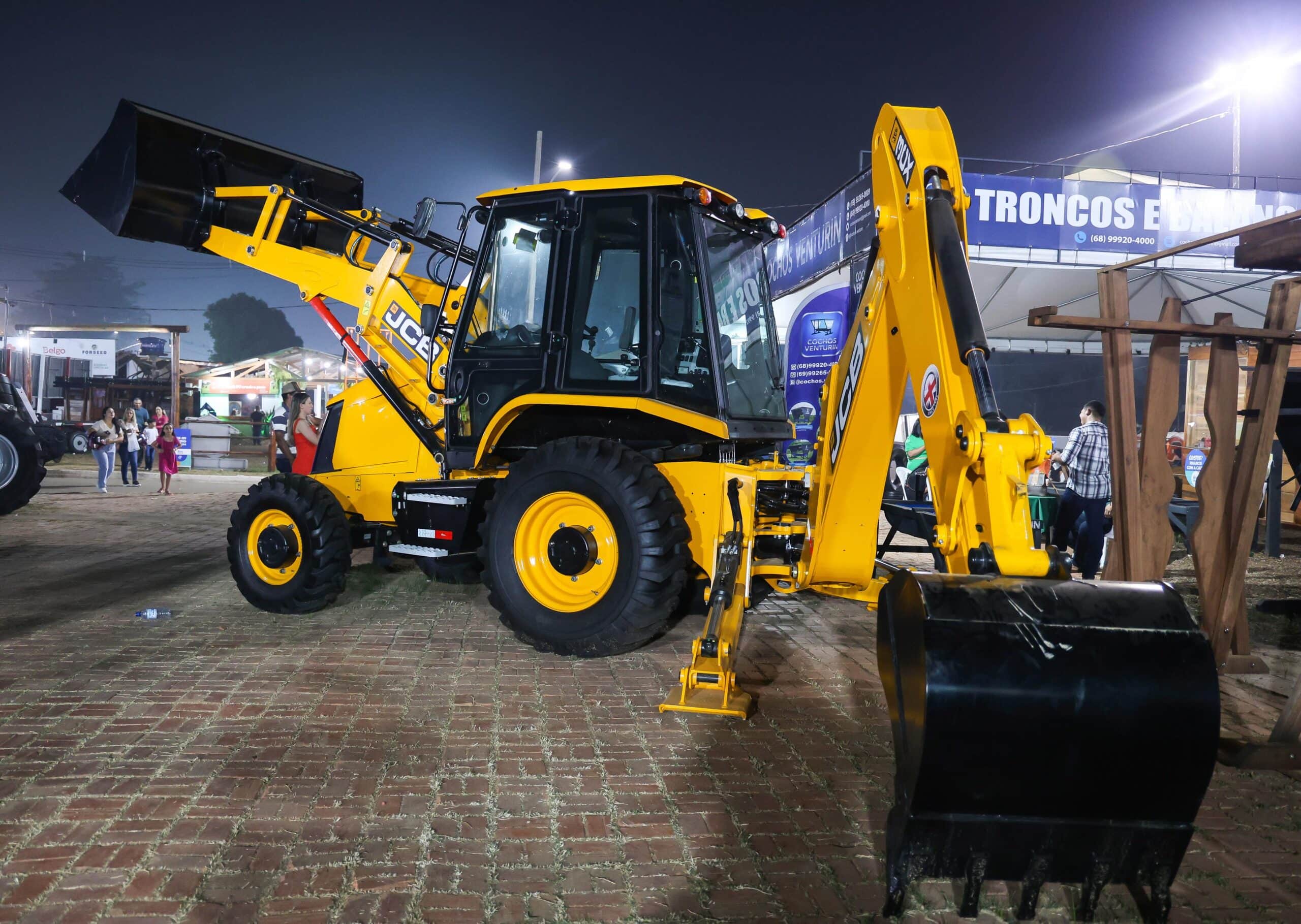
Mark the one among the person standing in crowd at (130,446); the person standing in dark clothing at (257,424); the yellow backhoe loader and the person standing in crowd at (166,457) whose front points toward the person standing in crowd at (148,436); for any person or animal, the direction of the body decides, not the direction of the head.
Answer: the yellow backhoe loader

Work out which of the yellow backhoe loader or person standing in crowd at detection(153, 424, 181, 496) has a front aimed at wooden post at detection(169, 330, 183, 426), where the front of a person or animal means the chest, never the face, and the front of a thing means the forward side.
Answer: the yellow backhoe loader

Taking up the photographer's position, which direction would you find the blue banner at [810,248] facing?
facing the viewer and to the left of the viewer

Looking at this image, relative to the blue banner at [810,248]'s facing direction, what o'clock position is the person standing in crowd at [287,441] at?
The person standing in crowd is roughly at 12 o'clock from the blue banner.

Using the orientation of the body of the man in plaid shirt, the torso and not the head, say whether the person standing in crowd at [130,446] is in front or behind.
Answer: in front

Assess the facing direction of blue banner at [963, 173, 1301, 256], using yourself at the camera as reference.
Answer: facing the viewer

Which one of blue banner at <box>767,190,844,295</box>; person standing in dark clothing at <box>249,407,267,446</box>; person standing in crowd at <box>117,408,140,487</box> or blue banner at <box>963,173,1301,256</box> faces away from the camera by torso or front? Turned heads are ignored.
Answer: person standing in dark clothing at <box>249,407,267,446</box>

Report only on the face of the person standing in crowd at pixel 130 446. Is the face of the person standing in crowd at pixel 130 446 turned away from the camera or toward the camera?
toward the camera

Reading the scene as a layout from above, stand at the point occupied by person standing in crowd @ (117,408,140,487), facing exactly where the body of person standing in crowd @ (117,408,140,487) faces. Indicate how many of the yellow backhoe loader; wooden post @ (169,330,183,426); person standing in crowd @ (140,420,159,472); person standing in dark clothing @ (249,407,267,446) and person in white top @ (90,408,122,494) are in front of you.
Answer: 2

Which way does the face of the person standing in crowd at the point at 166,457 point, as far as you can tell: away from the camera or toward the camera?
toward the camera

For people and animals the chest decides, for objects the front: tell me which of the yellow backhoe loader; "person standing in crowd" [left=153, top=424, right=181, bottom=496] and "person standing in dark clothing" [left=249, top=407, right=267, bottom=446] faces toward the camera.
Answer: "person standing in crowd" [left=153, top=424, right=181, bottom=496]

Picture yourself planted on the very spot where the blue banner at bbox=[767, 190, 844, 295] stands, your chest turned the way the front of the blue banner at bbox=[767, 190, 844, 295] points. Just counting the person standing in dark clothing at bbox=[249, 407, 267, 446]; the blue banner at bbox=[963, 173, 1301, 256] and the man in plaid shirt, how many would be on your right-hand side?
1

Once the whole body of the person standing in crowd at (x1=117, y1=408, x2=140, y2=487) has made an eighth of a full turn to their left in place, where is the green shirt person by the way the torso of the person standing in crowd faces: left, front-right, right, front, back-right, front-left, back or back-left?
front

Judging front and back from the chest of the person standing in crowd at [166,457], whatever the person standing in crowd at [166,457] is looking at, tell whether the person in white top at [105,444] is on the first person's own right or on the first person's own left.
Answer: on the first person's own right

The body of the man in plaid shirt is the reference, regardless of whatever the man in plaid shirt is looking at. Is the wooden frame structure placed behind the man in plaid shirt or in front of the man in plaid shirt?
behind

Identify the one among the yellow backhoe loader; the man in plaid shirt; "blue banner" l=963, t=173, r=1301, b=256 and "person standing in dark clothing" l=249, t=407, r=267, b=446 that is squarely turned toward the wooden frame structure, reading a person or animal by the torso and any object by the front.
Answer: the blue banner

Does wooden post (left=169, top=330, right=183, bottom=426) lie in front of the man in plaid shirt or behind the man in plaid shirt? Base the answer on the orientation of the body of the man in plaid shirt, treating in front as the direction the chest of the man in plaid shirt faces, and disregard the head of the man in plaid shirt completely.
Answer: in front
